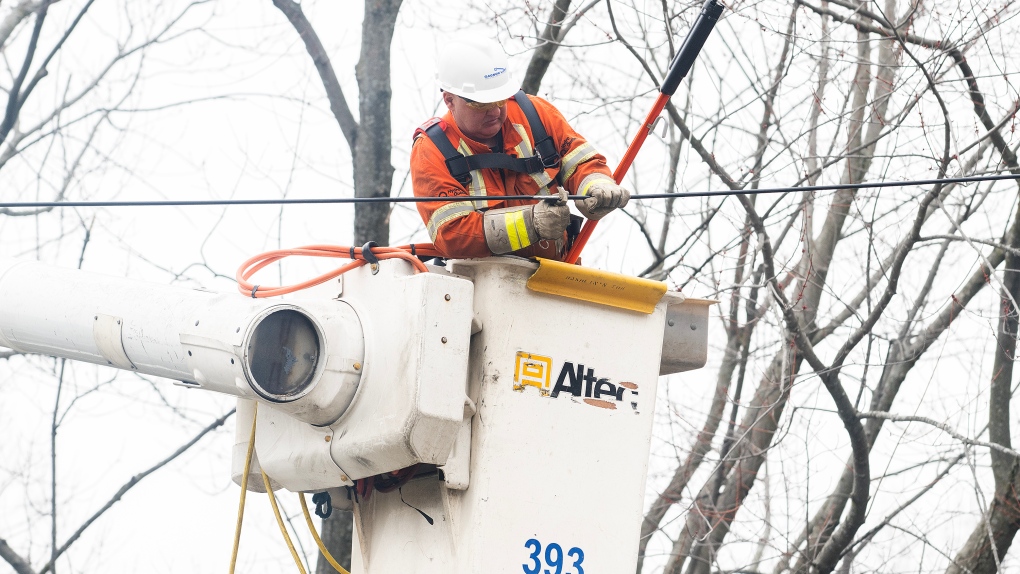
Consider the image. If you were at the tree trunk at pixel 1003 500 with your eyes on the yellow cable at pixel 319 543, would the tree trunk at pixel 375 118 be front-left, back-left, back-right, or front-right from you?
front-right

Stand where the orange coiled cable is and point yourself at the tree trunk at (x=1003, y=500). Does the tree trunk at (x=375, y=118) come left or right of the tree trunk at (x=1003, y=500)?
left

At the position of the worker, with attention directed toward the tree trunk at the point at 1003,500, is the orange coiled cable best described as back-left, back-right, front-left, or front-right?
back-left

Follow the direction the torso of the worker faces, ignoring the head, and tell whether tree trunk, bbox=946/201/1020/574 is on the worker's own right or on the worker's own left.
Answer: on the worker's own left

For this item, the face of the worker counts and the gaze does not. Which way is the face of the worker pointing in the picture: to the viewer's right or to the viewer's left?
to the viewer's right

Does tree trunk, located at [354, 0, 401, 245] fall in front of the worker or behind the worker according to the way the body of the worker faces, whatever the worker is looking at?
behind

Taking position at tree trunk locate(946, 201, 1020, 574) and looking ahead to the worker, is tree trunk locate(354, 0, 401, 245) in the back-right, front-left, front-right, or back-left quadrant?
front-right

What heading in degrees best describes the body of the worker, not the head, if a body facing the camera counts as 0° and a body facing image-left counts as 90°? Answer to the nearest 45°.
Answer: approximately 315°
